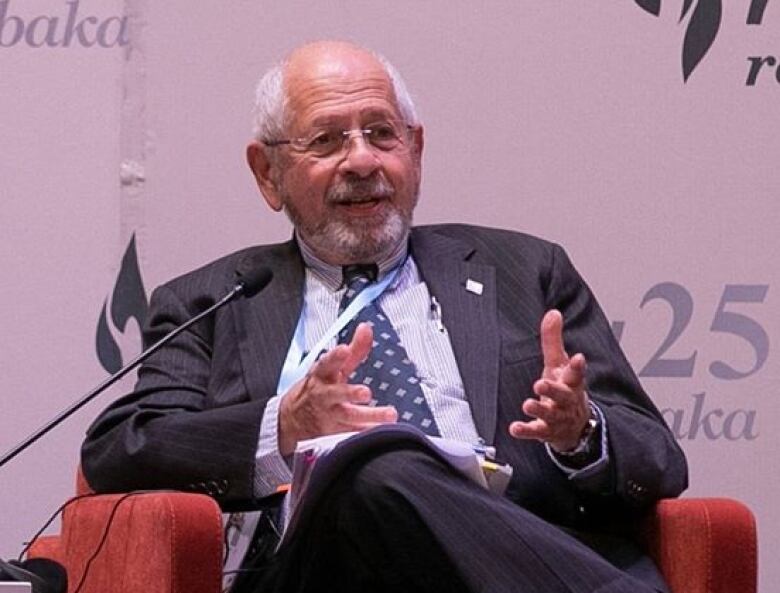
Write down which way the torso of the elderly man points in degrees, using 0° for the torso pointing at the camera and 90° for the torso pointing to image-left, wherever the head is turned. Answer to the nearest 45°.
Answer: approximately 0°
